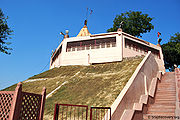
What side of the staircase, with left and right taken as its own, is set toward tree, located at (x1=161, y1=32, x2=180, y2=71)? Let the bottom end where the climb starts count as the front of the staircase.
back

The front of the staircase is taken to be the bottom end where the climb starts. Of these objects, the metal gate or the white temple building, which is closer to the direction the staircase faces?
the metal gate

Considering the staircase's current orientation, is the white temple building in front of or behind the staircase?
behind

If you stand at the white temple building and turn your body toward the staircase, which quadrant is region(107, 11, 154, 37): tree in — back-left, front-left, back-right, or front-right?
back-left

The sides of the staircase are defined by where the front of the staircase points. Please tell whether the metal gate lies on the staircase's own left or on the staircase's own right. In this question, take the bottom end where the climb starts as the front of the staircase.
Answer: on the staircase's own right

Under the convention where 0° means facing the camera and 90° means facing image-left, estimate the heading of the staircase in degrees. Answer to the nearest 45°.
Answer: approximately 0°

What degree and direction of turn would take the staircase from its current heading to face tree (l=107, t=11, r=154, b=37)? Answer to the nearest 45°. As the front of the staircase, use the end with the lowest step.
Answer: approximately 180°
